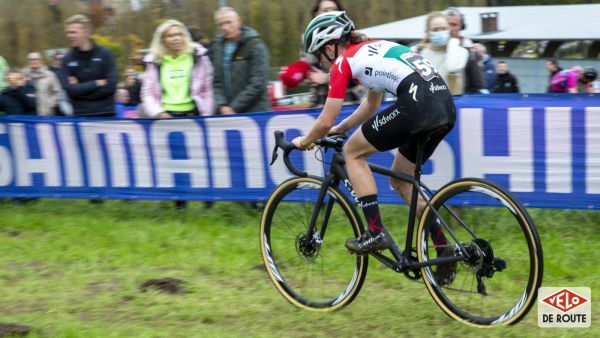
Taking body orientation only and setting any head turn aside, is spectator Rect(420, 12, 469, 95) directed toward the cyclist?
yes

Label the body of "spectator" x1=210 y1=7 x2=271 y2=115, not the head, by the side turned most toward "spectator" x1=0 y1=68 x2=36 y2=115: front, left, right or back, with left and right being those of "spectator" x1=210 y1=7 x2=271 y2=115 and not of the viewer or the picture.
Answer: right

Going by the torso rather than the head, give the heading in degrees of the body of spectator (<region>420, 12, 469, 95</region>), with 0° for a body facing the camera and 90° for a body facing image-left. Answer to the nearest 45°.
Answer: approximately 0°

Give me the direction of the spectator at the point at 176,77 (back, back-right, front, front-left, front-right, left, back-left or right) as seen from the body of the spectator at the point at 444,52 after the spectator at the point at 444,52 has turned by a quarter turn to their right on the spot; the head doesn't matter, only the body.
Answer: front

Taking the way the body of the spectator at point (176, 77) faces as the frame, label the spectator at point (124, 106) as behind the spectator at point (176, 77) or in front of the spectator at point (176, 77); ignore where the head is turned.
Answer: behind

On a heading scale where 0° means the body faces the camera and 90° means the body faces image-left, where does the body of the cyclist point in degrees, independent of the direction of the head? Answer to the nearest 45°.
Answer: approximately 135°

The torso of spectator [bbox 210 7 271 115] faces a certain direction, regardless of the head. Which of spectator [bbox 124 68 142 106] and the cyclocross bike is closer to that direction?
the cyclocross bike

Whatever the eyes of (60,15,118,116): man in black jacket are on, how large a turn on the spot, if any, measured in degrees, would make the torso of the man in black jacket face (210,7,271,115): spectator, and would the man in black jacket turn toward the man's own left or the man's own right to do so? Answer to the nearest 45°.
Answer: approximately 90° to the man's own left

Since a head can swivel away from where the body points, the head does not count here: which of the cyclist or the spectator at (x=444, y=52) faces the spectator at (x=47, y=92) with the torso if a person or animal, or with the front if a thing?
the cyclist

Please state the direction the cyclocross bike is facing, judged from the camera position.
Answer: facing away from the viewer and to the left of the viewer
